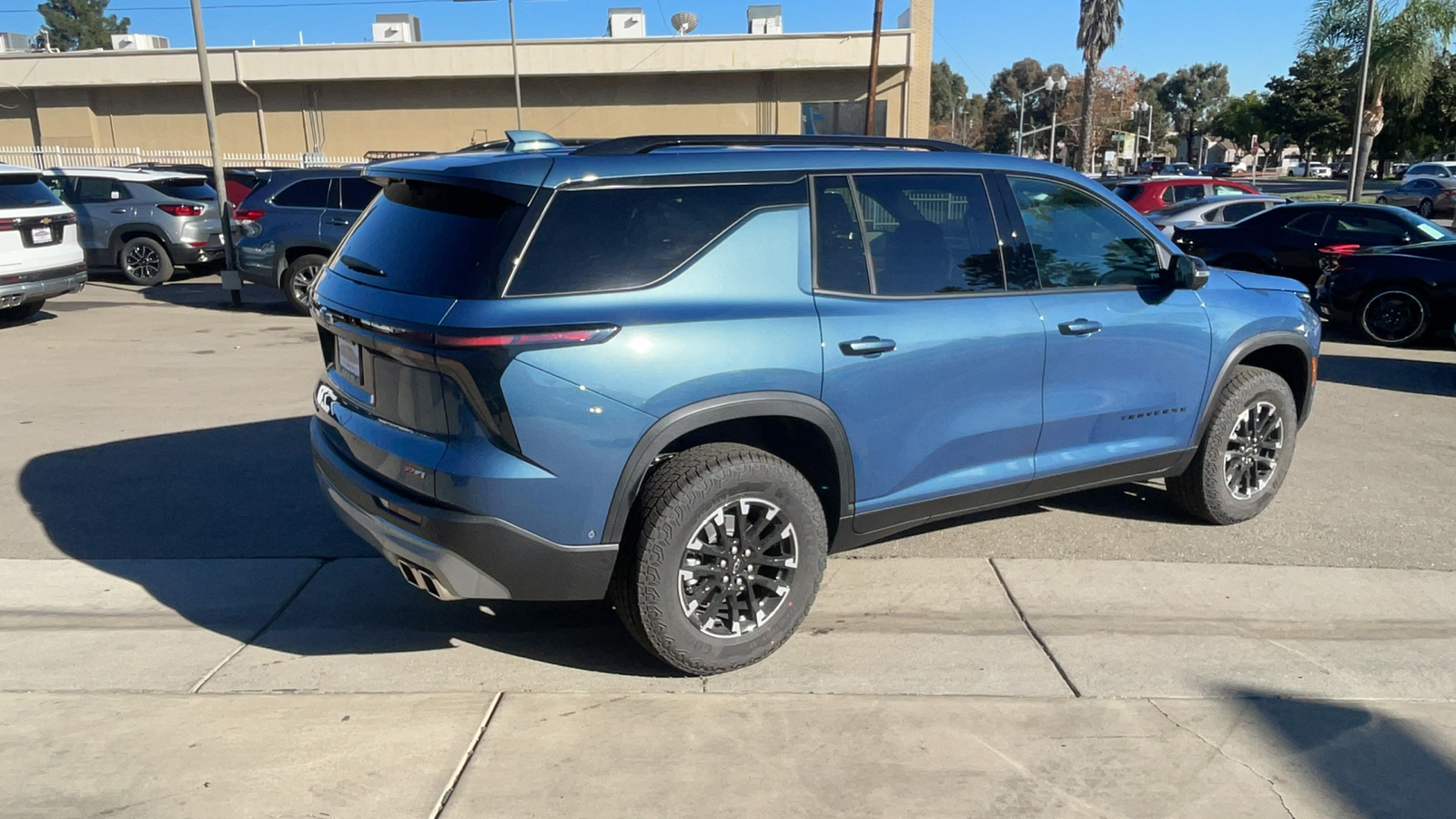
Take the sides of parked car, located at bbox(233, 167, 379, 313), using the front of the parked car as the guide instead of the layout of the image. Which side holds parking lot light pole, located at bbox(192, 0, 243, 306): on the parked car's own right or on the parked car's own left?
on the parked car's own left

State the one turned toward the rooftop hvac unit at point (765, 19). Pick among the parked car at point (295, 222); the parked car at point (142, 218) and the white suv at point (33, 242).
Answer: the parked car at point (295, 222)

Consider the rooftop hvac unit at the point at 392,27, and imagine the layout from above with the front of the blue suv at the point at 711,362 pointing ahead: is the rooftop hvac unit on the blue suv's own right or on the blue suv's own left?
on the blue suv's own left

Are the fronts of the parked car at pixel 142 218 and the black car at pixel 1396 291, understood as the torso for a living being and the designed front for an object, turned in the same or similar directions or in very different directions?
very different directions

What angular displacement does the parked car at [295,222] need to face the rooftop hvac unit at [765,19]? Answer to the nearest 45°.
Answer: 0° — it already faces it

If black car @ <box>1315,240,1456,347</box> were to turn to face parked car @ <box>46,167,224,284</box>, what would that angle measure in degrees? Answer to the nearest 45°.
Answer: approximately 180°

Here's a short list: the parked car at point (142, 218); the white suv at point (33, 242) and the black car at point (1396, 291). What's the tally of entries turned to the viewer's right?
1

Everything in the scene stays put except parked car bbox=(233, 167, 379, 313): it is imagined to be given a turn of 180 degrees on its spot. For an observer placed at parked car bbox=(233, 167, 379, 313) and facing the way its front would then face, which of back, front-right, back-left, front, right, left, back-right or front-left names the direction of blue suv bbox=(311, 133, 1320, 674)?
front-left

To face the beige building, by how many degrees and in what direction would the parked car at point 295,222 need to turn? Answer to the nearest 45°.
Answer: approximately 45° to its left

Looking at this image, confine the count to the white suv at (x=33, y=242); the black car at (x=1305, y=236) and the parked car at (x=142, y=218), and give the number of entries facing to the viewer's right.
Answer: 1

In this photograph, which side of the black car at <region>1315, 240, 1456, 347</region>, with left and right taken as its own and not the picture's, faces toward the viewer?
right

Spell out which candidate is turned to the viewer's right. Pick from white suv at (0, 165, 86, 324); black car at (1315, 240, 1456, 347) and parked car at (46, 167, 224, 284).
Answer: the black car

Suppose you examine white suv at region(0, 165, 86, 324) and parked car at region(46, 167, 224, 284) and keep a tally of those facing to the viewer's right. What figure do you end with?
0

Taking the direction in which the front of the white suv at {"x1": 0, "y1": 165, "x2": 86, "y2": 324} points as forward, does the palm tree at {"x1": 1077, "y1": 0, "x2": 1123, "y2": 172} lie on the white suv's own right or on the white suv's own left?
on the white suv's own right

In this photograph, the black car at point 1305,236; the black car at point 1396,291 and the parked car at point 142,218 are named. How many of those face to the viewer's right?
2

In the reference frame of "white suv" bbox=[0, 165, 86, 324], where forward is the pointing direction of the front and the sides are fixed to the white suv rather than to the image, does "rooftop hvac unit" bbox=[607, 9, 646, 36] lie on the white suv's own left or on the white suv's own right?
on the white suv's own right

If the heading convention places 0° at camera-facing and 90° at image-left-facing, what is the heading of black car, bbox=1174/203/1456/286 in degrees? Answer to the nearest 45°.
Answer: approximately 270°

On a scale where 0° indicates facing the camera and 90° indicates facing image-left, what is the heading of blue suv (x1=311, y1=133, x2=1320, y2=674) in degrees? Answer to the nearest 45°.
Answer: approximately 225°
